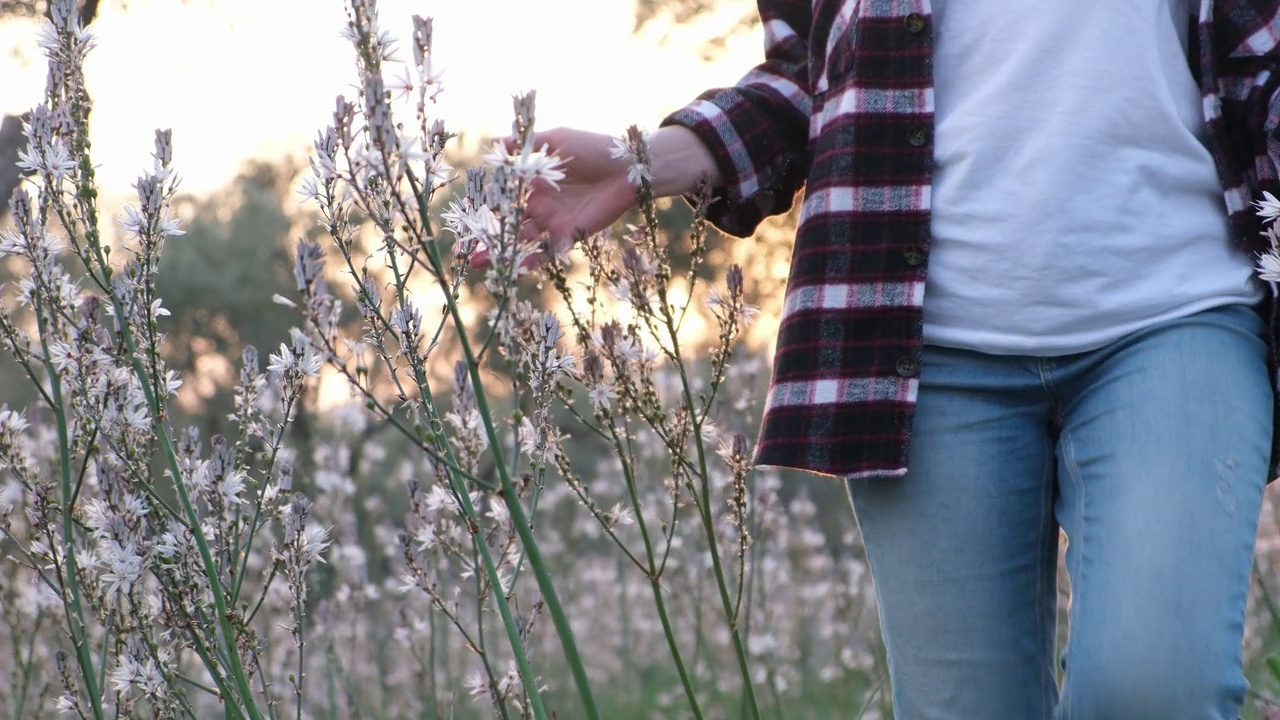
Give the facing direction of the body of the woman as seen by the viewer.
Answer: toward the camera

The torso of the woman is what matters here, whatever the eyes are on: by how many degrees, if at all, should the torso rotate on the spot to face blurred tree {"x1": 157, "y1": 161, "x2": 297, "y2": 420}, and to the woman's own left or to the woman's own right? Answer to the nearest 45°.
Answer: approximately 135° to the woman's own right
